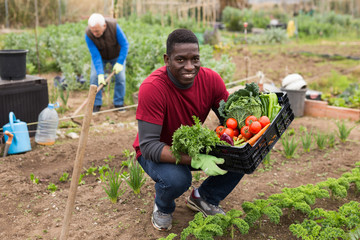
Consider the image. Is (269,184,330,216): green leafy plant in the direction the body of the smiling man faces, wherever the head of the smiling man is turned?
no

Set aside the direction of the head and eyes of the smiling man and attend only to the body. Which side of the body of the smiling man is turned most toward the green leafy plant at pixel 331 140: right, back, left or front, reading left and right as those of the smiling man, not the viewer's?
left

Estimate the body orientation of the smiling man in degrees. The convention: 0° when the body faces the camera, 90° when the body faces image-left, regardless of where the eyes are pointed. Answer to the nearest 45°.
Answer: approximately 315°

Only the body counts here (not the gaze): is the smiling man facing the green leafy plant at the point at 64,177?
no

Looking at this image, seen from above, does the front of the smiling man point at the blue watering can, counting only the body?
no

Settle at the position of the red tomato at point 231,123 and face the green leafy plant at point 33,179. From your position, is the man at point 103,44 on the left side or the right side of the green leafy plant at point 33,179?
right
